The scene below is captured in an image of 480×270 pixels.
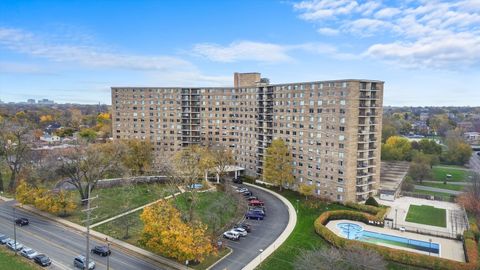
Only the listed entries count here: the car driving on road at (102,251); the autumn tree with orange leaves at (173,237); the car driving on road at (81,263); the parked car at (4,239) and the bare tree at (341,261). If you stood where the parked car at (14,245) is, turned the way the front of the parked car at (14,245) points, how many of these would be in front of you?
4

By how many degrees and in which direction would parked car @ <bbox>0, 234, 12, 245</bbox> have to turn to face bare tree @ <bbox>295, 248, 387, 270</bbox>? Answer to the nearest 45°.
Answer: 0° — it already faces it

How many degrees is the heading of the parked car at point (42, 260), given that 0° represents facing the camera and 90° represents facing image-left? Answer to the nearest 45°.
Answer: approximately 315°

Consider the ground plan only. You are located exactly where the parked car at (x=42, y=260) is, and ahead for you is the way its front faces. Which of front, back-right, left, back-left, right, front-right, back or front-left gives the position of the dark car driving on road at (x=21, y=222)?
back-left

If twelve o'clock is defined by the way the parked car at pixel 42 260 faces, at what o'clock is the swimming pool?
The swimming pool is roughly at 11 o'clock from the parked car.

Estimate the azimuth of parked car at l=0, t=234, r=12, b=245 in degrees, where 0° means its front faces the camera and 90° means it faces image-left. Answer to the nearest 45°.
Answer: approximately 315°

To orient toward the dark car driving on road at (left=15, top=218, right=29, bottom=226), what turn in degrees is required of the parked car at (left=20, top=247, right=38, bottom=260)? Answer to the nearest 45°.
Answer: approximately 135° to its left

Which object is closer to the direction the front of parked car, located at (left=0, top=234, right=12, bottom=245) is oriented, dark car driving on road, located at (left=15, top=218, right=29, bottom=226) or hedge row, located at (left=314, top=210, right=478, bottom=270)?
the hedge row

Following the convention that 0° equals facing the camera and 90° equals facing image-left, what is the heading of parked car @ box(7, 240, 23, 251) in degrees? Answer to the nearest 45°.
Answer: approximately 315°

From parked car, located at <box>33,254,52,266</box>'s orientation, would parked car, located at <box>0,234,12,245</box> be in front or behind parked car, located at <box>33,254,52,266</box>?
behind

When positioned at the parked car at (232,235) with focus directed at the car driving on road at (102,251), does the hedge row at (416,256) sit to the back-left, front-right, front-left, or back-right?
back-left
